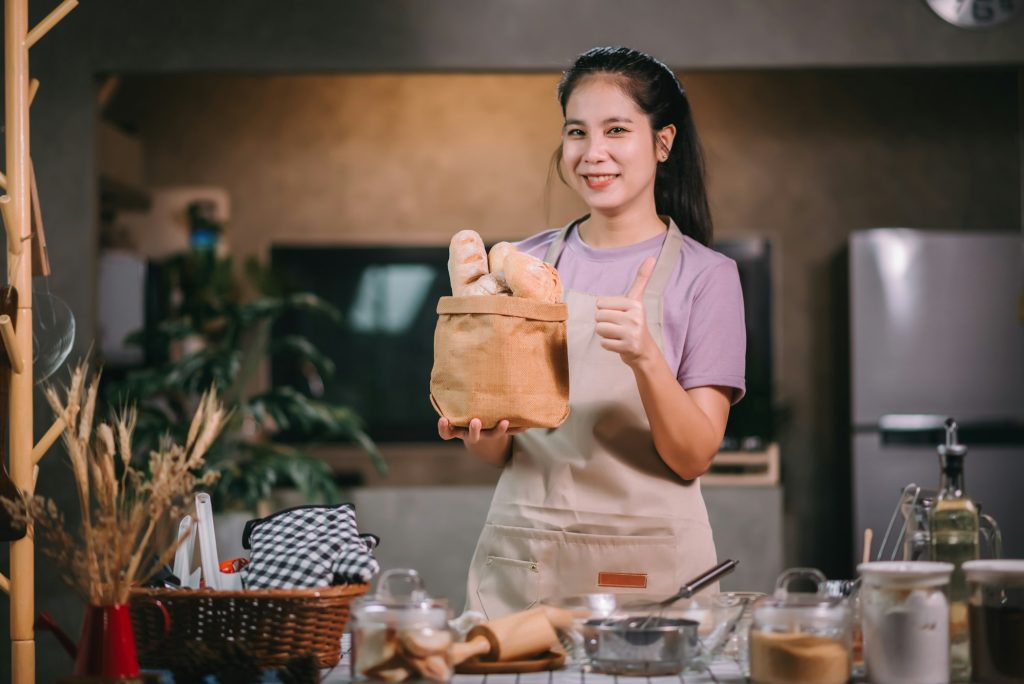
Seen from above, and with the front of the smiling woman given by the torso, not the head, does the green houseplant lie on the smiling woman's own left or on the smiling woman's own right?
on the smiling woman's own right

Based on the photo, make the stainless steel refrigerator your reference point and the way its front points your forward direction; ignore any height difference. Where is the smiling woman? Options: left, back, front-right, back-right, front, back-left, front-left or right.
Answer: front

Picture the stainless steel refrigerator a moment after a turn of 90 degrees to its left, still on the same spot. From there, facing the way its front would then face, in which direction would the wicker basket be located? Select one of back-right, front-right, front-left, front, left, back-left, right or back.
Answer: right

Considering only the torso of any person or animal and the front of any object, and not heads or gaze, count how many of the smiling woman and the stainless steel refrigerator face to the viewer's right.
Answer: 0

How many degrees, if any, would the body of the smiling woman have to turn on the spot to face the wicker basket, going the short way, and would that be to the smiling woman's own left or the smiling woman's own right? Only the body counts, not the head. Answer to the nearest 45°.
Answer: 0° — they already face it

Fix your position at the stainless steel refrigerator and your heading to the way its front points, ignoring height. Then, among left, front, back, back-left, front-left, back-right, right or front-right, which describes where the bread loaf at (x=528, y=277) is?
front

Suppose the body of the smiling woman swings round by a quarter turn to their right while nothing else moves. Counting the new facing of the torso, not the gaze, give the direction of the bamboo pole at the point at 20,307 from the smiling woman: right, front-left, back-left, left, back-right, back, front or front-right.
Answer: front-left

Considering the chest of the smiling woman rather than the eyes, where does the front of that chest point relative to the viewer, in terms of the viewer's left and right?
facing the viewer and to the left of the viewer

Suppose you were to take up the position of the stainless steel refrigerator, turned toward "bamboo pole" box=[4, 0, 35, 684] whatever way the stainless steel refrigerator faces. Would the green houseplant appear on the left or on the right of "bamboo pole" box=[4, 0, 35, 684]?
right

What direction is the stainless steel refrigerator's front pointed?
toward the camera

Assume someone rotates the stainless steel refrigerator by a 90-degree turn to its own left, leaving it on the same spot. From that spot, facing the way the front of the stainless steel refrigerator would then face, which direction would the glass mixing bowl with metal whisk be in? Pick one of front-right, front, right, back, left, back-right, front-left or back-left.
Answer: right

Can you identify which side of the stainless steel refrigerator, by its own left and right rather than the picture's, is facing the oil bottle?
front
